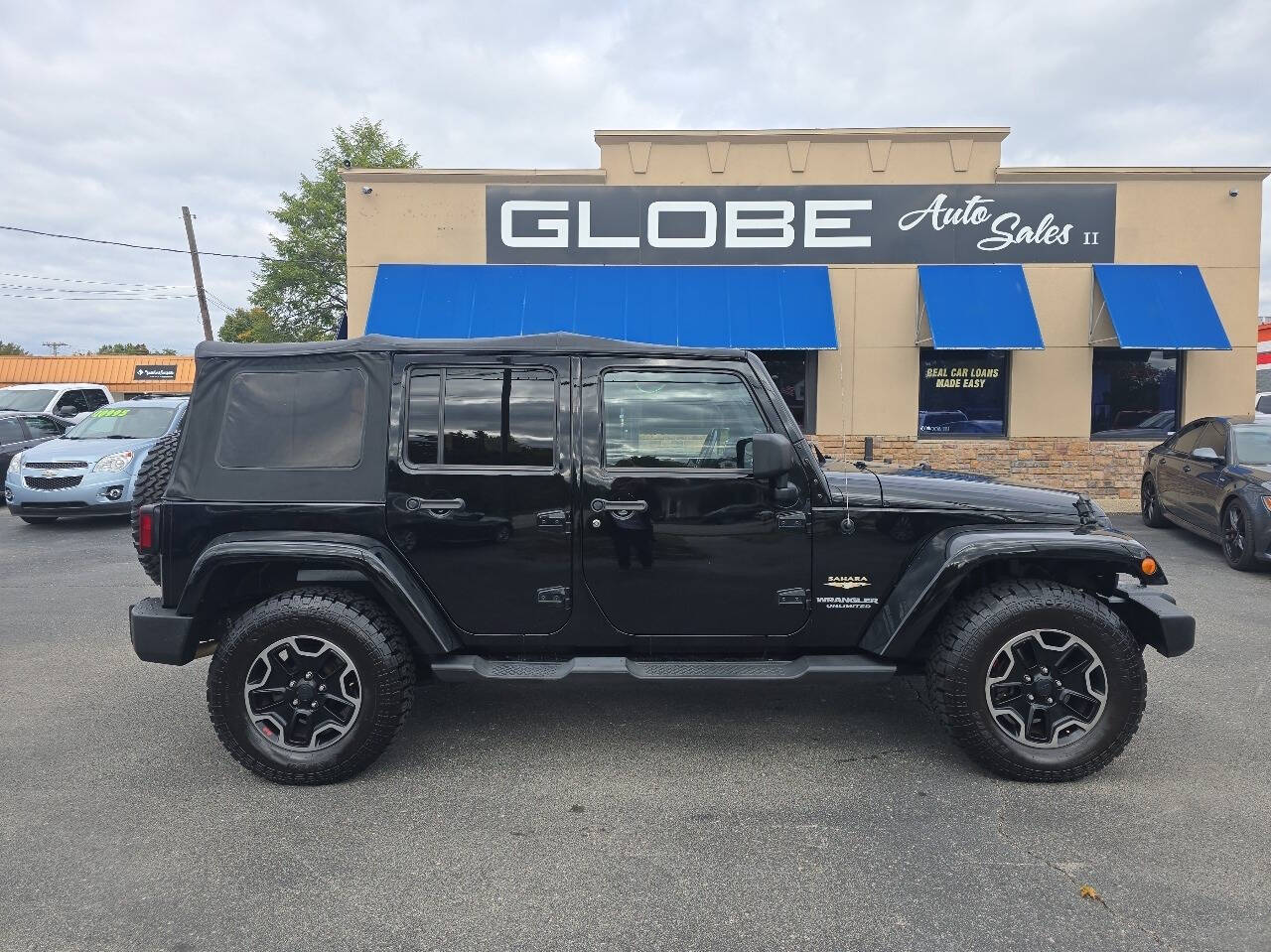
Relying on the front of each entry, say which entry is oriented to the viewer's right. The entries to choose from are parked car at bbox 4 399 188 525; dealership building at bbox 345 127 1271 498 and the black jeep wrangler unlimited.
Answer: the black jeep wrangler unlimited

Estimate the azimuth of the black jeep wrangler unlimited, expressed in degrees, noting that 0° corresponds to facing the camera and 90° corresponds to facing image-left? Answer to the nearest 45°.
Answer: approximately 270°

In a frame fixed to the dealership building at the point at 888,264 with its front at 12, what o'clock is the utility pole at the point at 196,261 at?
The utility pole is roughly at 4 o'clock from the dealership building.

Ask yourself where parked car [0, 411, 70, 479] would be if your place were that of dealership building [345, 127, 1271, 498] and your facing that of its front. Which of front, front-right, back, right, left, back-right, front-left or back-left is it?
right

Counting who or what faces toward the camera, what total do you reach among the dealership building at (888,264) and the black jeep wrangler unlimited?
1

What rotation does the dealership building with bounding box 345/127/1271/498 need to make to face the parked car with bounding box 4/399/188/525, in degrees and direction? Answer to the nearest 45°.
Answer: approximately 45° to its right

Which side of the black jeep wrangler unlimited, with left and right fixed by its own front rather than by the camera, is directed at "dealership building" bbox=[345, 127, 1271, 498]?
left

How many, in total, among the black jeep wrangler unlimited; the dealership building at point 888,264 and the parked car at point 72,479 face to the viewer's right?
1

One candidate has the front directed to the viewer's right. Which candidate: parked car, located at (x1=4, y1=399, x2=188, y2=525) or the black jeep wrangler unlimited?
the black jeep wrangler unlimited

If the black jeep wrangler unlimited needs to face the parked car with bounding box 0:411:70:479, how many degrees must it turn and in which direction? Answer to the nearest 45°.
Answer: approximately 135° to its left

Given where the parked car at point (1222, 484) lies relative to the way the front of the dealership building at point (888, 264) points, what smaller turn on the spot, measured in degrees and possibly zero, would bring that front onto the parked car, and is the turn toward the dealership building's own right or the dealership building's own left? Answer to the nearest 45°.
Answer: approximately 45° to the dealership building's own left

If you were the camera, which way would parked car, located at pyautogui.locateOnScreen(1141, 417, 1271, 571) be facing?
facing the viewer and to the right of the viewer

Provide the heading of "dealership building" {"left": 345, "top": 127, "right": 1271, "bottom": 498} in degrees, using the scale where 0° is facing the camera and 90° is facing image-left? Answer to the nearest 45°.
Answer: approximately 0°

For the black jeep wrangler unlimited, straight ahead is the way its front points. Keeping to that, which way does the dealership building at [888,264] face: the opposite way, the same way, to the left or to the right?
to the right
